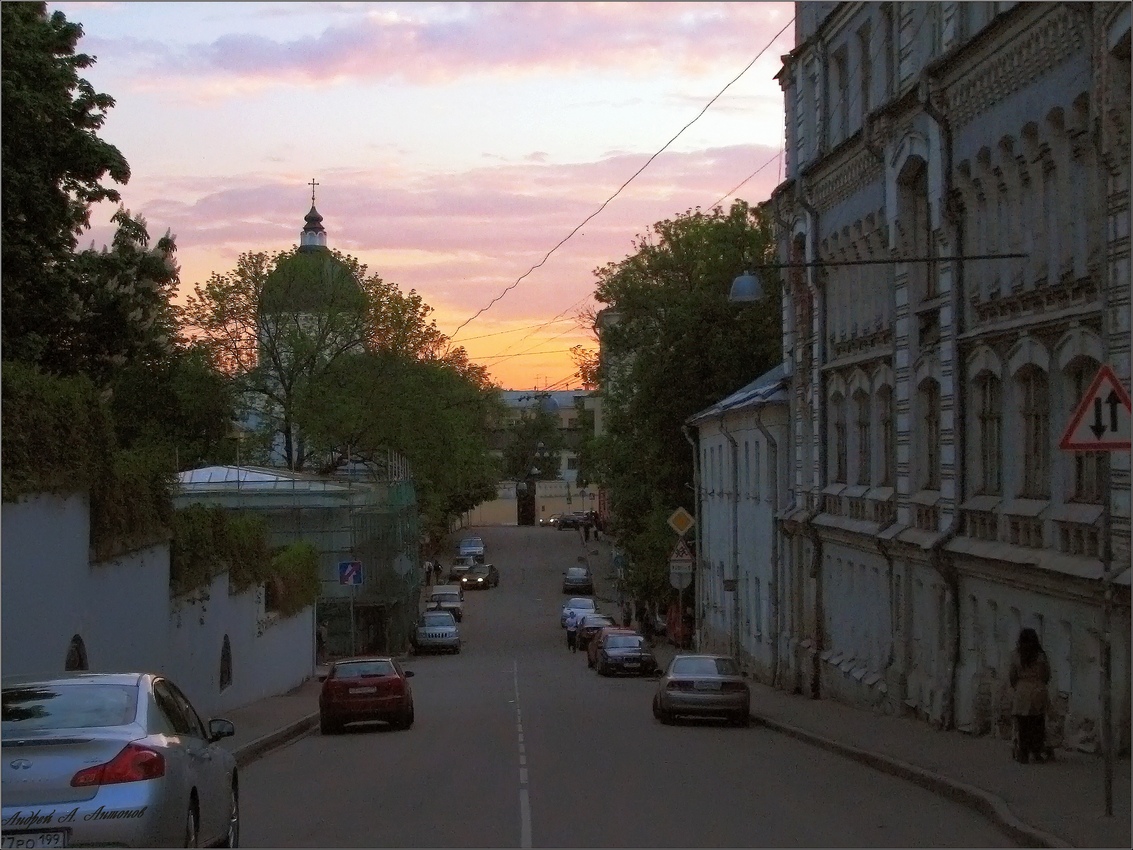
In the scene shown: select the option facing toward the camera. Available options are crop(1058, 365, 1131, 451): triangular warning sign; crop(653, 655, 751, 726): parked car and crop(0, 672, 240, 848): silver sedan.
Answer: the triangular warning sign

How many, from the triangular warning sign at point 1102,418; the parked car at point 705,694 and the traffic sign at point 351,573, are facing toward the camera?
2

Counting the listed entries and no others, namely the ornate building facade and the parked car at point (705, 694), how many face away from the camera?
1

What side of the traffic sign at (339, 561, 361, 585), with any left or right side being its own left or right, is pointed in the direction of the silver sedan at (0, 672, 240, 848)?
front

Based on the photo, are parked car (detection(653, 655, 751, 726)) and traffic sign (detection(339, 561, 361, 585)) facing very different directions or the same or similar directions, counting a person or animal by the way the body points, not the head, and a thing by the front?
very different directions

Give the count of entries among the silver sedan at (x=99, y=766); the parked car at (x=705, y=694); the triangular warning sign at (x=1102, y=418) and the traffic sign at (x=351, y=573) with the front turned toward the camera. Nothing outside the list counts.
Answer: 2

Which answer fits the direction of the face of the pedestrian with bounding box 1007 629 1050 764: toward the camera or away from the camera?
away from the camera

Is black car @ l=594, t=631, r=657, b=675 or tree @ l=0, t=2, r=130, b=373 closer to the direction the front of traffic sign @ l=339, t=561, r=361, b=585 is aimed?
the tree

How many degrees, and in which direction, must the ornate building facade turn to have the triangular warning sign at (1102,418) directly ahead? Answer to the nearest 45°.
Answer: approximately 45° to its left

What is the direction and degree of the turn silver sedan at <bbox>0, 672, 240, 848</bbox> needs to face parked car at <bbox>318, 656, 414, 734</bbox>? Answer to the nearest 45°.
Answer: approximately 45° to its left

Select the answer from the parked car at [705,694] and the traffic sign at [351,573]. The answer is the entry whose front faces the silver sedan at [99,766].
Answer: the traffic sign

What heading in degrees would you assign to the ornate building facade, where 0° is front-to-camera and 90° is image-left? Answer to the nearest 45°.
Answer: approximately 45°

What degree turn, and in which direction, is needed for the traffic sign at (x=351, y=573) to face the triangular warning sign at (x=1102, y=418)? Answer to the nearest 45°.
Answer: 0° — it already faces it

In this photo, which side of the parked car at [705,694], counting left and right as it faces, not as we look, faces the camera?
back

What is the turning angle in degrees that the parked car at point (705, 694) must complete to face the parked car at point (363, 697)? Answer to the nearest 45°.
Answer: approximately 90° to its left

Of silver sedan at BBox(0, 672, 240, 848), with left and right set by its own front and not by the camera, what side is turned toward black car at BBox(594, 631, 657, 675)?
front
